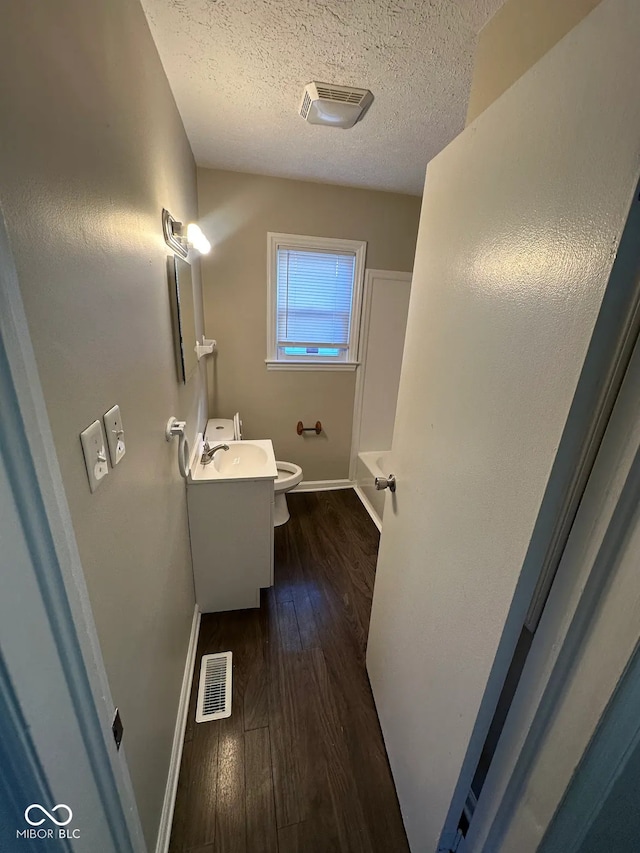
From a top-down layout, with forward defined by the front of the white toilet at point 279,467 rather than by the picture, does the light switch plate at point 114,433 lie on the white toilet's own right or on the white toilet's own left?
on the white toilet's own right

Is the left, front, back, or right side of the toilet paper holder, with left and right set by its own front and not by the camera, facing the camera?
front

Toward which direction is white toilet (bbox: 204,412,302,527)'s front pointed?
to the viewer's right

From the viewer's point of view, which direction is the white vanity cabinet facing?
to the viewer's right

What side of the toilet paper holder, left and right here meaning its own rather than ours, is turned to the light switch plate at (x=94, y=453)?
front

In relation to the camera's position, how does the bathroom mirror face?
facing to the right of the viewer

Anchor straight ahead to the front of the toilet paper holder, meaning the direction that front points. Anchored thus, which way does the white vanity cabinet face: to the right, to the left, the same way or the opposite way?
to the left

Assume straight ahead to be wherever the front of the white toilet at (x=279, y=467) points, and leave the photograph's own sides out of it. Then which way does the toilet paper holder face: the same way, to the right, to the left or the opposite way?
to the right

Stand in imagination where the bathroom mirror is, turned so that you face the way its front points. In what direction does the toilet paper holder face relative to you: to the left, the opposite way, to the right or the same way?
to the right

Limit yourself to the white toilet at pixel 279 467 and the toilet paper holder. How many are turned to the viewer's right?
1

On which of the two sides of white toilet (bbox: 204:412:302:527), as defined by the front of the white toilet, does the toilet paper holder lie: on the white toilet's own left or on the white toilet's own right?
on the white toilet's own left
